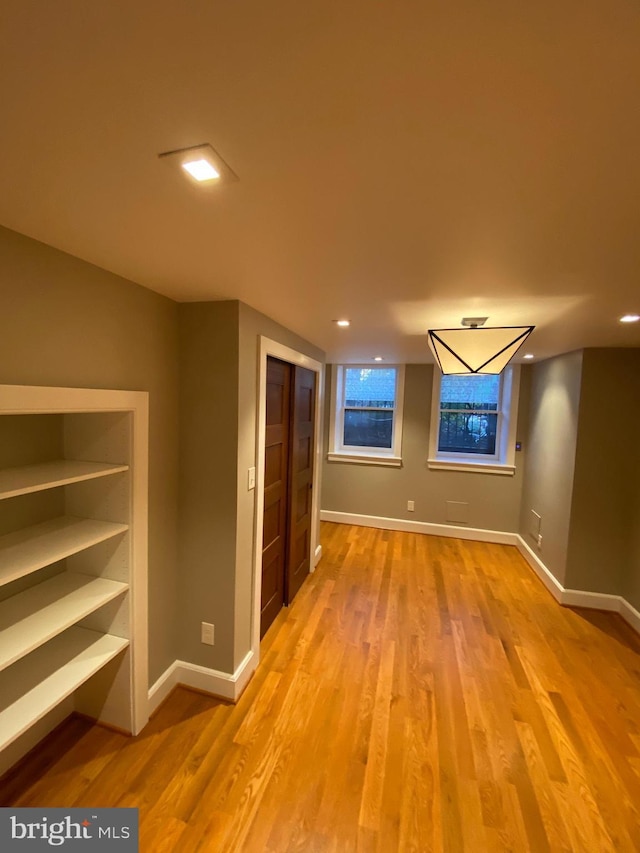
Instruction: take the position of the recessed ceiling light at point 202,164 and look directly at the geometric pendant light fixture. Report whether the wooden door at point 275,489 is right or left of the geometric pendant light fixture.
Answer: left

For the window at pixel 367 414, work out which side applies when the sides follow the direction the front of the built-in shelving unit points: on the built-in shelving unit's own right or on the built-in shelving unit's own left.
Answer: on the built-in shelving unit's own left

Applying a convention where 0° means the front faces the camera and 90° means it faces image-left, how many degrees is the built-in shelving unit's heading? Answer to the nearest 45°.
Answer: approximately 315°

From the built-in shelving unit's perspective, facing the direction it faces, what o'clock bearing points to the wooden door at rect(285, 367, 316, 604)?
The wooden door is roughly at 10 o'clock from the built-in shelving unit.

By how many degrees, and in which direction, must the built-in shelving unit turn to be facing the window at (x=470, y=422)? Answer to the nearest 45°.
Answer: approximately 45° to its left

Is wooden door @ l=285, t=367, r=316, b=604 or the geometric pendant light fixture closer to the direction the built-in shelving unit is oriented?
the geometric pendant light fixture
